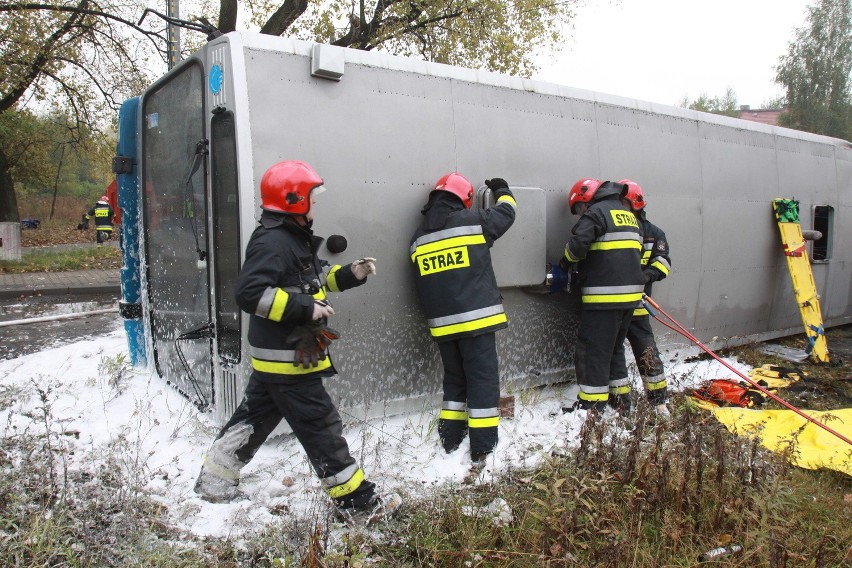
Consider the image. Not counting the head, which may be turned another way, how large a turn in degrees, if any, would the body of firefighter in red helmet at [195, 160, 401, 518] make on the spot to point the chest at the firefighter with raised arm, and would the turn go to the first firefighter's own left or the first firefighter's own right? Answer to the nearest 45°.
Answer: approximately 45° to the first firefighter's own left

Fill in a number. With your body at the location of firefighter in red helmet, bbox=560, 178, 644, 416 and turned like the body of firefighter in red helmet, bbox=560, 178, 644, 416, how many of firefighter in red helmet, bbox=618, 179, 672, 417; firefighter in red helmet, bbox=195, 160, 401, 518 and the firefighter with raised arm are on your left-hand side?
2

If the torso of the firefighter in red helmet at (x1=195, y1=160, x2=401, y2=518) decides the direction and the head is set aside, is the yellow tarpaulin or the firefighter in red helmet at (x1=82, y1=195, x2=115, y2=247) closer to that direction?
the yellow tarpaulin

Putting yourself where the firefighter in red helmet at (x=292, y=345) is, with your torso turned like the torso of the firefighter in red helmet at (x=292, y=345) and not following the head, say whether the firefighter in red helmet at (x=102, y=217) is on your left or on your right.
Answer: on your left

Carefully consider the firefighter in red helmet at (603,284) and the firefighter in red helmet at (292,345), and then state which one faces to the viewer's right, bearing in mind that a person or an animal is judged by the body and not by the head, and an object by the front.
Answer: the firefighter in red helmet at (292,345)

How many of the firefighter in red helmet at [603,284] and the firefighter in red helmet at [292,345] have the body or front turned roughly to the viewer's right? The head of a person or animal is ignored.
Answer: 1

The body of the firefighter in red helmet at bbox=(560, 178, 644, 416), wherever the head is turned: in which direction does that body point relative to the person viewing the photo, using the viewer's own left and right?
facing away from the viewer and to the left of the viewer

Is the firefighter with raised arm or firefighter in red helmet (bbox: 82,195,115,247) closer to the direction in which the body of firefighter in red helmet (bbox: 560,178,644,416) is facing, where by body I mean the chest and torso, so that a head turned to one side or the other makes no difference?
the firefighter in red helmet

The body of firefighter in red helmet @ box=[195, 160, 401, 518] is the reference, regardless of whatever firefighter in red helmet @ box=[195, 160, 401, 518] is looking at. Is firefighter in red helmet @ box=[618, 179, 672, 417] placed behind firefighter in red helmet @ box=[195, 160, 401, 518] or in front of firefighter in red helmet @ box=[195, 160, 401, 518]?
in front

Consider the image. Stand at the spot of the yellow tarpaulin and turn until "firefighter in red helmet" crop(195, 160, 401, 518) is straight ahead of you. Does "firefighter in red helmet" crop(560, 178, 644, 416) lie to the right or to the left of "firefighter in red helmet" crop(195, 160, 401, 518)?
right

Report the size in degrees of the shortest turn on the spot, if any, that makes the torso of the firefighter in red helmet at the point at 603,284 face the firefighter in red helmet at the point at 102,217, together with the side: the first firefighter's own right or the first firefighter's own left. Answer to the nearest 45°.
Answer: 0° — they already face them

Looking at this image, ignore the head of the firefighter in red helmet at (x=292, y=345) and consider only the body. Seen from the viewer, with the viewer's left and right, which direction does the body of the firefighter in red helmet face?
facing to the right of the viewer

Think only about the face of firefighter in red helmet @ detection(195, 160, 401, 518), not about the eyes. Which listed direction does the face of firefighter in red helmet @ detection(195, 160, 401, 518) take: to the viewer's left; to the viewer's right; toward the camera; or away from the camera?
to the viewer's right

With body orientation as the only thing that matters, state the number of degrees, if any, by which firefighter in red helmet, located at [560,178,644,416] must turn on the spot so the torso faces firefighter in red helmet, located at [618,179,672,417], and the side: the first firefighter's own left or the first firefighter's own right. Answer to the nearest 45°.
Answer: approximately 90° to the first firefighter's own right

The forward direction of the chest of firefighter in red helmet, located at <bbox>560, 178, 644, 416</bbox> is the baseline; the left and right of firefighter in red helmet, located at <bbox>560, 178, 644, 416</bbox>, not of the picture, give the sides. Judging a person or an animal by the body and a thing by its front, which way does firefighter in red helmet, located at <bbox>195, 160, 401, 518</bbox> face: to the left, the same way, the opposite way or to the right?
to the right

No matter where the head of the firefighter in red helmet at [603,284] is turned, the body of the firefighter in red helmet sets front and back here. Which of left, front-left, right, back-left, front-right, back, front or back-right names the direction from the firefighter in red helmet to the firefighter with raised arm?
left
